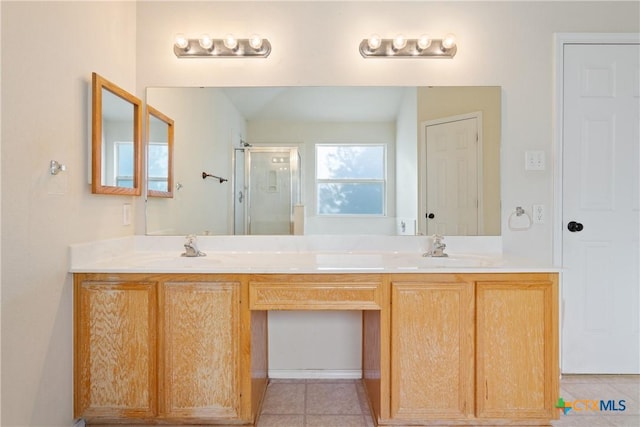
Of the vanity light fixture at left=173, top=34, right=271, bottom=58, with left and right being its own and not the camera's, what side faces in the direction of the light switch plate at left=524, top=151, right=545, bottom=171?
left

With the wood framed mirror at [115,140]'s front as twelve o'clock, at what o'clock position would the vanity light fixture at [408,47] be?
The vanity light fixture is roughly at 11 o'clock from the wood framed mirror.

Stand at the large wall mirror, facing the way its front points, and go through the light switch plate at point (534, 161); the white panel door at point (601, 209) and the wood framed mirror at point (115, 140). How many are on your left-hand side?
2

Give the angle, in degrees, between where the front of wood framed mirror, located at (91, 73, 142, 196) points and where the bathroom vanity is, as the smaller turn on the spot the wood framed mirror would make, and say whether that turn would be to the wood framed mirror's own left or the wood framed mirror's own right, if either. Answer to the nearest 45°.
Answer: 0° — it already faces it

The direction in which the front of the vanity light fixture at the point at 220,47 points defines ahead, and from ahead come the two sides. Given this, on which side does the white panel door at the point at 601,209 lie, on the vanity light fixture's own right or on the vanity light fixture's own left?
on the vanity light fixture's own left

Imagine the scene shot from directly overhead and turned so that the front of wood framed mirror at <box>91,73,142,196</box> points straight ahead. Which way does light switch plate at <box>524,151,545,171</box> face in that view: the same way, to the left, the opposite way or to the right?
to the right

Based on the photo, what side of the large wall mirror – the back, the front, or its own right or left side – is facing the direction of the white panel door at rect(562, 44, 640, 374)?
left
